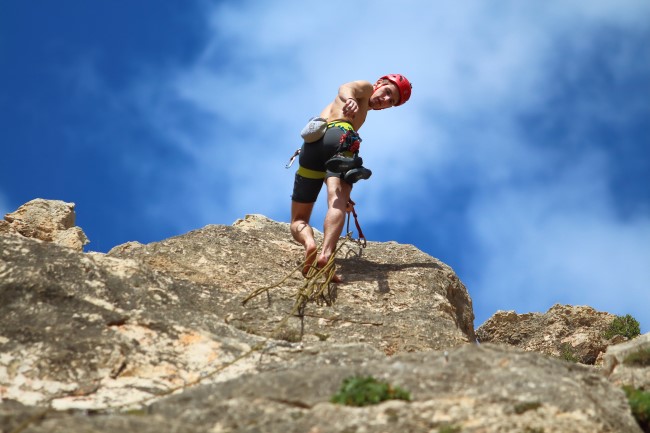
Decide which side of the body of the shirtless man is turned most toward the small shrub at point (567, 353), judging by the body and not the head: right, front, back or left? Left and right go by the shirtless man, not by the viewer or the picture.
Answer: left

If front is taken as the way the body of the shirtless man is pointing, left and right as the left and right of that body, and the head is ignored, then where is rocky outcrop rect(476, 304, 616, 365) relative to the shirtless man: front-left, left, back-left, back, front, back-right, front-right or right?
left

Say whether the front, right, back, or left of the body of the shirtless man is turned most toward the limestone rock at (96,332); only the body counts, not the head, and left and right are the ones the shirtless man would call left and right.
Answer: right

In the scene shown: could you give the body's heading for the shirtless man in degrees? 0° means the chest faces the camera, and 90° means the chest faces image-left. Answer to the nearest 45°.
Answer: approximately 315°
